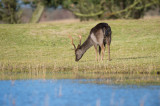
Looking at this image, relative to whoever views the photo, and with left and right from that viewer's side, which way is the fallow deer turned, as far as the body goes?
facing away from the viewer and to the left of the viewer
